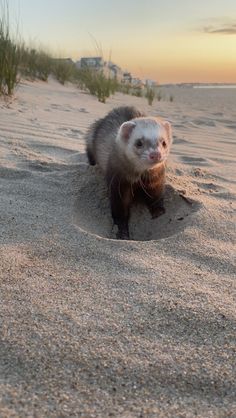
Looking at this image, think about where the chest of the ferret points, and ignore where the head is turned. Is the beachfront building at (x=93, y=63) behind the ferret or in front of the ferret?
behind

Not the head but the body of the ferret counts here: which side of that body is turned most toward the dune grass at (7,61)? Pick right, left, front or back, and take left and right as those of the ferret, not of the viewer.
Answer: back

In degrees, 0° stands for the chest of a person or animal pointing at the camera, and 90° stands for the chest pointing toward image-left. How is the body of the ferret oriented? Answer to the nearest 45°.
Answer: approximately 315°

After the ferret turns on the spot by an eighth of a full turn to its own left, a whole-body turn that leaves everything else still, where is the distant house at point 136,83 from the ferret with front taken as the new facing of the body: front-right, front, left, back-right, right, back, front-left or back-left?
left

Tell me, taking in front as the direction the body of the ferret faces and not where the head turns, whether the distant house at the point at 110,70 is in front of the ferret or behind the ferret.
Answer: behind
